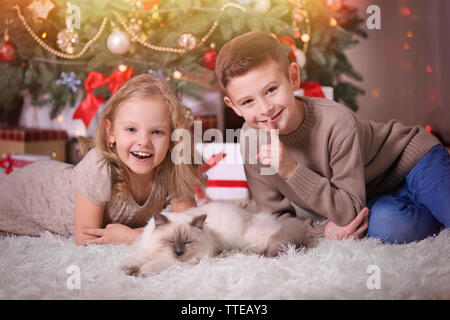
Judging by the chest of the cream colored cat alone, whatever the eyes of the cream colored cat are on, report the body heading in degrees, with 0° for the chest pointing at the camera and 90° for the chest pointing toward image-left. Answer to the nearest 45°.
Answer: approximately 45°

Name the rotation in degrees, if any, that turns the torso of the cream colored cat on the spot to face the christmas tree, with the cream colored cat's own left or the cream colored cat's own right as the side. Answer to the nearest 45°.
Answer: approximately 135° to the cream colored cat's own right

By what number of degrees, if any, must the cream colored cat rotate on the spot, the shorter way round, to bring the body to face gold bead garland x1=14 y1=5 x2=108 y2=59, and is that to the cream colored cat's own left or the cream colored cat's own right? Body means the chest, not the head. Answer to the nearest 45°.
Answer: approximately 90° to the cream colored cat's own right

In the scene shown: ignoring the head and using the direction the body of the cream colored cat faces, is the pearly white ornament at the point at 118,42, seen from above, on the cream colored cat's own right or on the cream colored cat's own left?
on the cream colored cat's own right

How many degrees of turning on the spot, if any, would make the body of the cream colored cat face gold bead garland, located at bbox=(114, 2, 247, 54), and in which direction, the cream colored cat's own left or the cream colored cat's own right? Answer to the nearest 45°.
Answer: approximately 135° to the cream colored cat's own right

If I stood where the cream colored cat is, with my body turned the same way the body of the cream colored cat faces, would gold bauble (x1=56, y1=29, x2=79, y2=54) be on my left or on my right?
on my right

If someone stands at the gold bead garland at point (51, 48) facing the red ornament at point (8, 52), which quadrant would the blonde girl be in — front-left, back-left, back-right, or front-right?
back-left
